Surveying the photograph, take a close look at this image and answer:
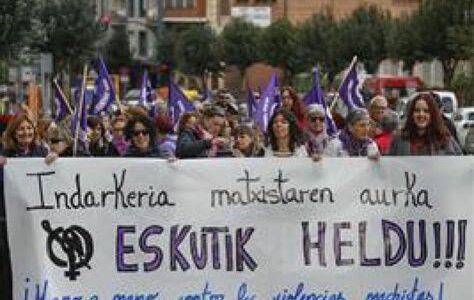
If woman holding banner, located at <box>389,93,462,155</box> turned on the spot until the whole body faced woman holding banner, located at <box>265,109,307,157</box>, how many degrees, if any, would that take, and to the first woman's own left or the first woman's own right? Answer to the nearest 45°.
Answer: approximately 90° to the first woman's own right

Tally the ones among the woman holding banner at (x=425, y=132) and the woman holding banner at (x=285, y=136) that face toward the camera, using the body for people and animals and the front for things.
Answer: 2

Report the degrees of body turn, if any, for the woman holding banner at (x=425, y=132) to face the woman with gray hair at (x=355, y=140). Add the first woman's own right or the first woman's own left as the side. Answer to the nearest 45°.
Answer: approximately 135° to the first woman's own right

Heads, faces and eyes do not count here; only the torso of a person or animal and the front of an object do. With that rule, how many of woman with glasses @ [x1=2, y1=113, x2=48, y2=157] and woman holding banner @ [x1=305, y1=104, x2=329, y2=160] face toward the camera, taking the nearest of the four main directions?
2

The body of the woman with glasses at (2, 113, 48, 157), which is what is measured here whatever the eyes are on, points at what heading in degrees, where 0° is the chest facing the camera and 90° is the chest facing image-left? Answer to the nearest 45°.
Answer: approximately 0°
